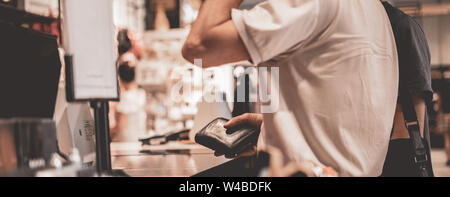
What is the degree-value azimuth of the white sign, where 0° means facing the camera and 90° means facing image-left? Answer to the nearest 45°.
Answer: approximately 0°

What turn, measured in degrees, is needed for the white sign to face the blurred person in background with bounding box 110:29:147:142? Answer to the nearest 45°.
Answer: approximately 180°
